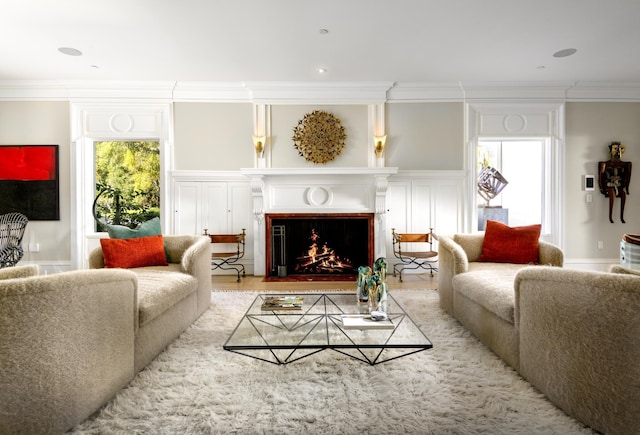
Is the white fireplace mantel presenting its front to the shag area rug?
yes

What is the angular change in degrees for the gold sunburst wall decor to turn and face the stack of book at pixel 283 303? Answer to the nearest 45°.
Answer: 0° — it already faces it

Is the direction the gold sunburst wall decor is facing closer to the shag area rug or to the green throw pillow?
the shag area rug

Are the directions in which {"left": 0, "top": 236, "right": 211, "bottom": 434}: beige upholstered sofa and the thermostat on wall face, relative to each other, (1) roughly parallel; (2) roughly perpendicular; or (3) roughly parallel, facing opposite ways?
roughly perpendicular

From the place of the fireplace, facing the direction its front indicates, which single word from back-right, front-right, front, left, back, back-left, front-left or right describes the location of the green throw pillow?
front-right

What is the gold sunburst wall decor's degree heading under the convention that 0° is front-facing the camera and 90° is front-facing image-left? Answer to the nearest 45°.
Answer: approximately 0°
